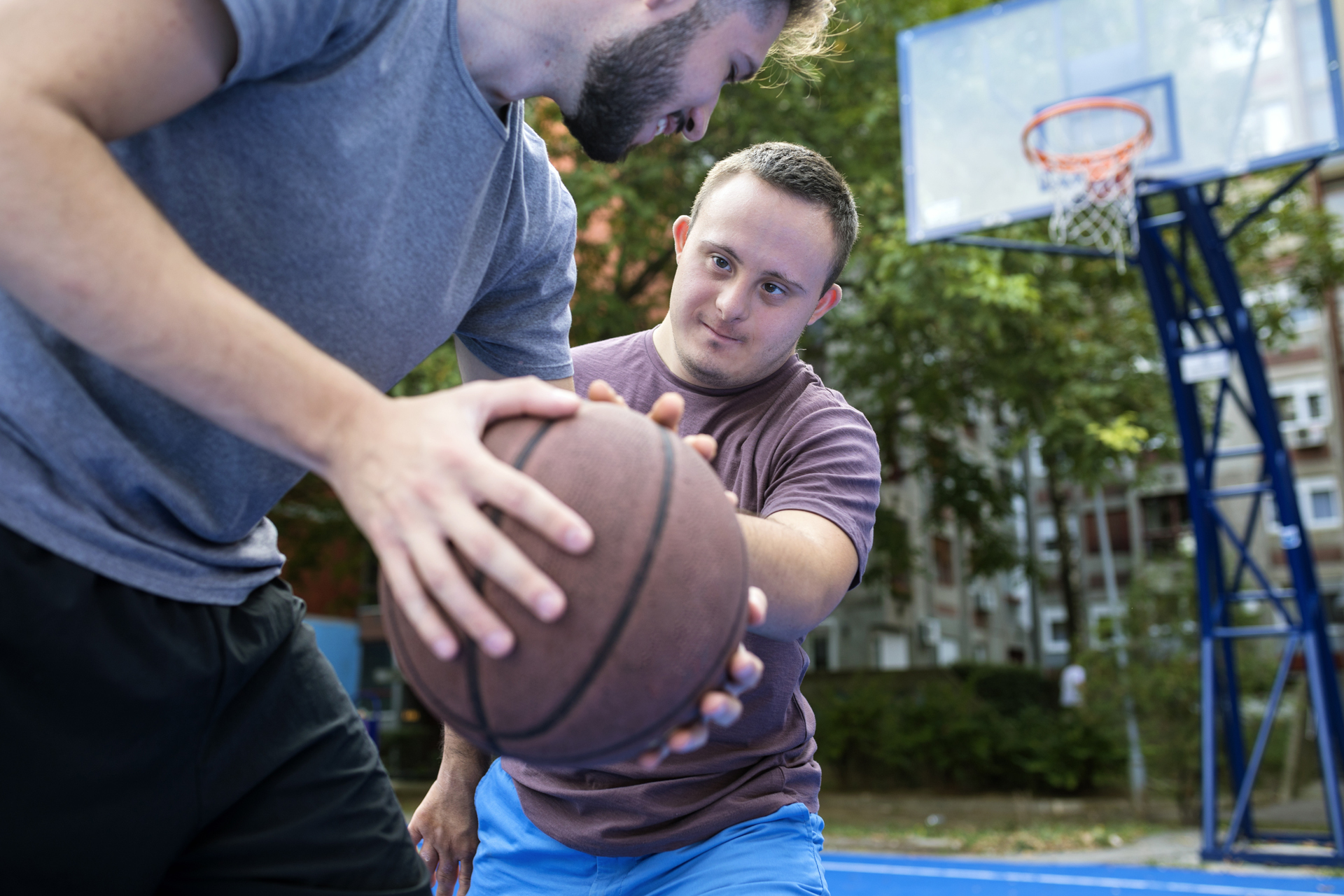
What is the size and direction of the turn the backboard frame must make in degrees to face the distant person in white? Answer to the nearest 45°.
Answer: approximately 135° to its right

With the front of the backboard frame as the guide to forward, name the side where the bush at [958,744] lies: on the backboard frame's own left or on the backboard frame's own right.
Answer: on the backboard frame's own right

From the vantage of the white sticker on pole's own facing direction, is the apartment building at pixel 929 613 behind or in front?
behind

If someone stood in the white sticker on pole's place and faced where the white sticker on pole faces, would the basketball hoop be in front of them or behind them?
in front

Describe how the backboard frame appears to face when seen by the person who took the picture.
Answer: facing the viewer and to the left of the viewer

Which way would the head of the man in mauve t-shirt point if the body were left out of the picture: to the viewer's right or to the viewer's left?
to the viewer's left

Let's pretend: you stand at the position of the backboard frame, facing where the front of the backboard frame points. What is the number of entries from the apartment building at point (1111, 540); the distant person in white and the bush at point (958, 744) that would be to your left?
0

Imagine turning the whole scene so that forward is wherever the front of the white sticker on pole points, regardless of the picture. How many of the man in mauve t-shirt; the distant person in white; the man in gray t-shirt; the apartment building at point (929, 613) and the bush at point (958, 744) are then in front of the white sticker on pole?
2

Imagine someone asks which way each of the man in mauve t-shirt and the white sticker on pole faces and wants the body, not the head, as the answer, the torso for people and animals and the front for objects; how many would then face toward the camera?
2

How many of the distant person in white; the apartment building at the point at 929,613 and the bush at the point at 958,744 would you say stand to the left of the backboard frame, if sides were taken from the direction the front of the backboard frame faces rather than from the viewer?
0

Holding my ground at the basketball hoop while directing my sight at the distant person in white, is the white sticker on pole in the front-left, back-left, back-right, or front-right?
front-right

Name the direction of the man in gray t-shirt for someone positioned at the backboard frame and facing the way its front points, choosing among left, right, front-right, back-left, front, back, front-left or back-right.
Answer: front-left

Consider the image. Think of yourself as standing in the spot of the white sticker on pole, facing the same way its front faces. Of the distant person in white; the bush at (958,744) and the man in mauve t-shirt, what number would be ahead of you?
1

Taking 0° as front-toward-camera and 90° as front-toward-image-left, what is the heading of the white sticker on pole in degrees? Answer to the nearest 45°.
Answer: approximately 0°

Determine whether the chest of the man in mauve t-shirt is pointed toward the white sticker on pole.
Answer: no

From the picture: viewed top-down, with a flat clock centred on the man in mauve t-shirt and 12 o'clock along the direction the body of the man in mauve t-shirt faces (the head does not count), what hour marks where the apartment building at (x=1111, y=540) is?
The apartment building is roughly at 7 o'clock from the man in mauve t-shirt.

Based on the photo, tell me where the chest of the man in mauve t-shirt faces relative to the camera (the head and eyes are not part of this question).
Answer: toward the camera

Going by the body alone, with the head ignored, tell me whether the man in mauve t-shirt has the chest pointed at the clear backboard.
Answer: no

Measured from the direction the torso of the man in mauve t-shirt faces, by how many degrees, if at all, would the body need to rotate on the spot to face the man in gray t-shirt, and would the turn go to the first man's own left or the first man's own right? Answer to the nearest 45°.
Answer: approximately 45° to the first man's own right
